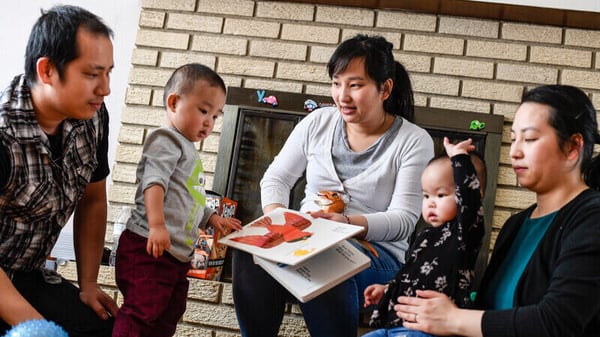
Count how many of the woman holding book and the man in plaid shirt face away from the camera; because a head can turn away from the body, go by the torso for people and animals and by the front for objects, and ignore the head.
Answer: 0

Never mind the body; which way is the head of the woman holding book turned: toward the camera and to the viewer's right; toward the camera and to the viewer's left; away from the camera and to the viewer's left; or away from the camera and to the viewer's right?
toward the camera and to the viewer's left

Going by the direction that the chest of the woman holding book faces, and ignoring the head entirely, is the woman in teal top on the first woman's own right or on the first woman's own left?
on the first woman's own left

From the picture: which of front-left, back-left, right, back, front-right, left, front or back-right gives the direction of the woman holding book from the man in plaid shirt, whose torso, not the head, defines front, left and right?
front-left

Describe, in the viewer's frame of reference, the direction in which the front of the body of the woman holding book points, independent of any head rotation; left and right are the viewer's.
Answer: facing the viewer and to the left of the viewer

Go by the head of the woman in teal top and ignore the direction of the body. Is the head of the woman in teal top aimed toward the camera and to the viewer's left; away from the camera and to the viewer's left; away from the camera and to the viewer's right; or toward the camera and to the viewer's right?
toward the camera and to the viewer's left
